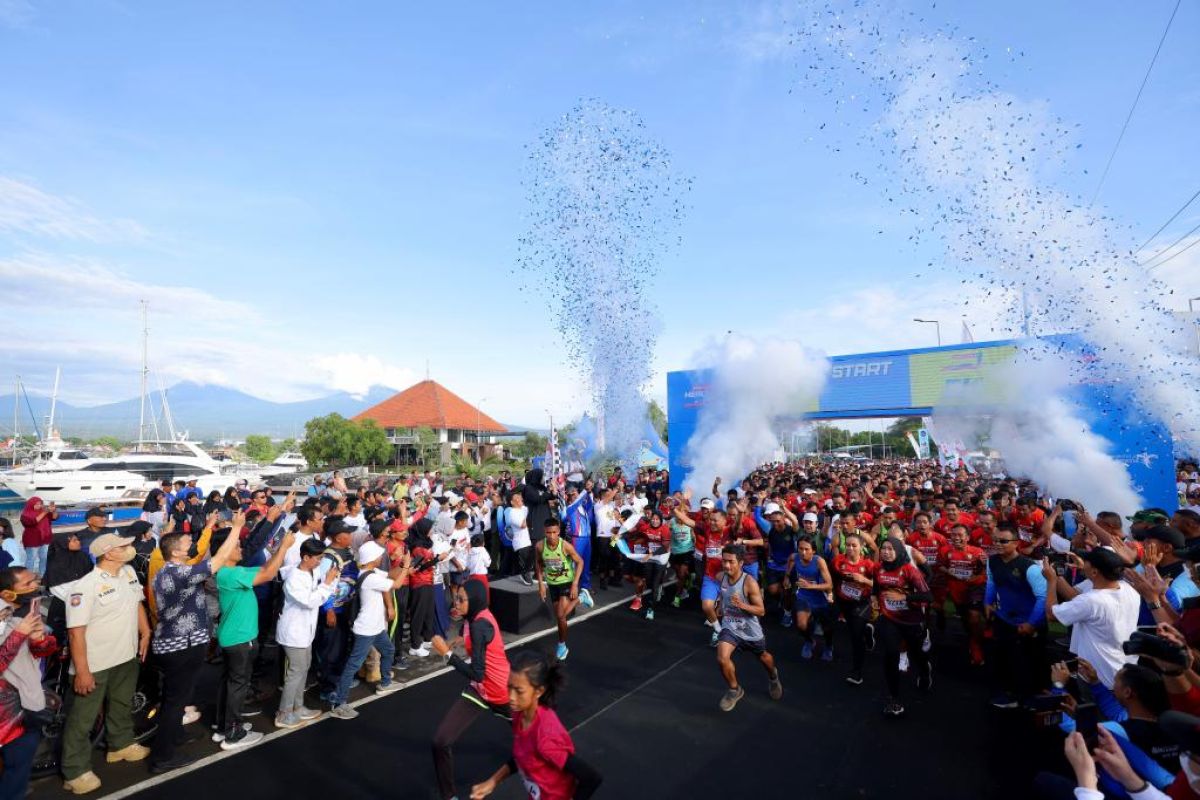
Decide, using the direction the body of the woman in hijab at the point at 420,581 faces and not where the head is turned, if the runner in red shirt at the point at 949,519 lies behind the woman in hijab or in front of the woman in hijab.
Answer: in front

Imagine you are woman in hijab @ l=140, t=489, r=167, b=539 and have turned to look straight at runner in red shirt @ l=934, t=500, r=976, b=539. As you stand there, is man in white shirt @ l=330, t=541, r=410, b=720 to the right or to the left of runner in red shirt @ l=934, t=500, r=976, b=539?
right

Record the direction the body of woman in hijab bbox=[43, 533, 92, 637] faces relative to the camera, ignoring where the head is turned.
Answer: to the viewer's right

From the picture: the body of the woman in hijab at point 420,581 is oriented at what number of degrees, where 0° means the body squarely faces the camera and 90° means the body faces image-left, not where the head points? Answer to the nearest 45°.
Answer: approximately 270°

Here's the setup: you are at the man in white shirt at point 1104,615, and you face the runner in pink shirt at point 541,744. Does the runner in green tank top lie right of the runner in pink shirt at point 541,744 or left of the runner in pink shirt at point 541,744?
right

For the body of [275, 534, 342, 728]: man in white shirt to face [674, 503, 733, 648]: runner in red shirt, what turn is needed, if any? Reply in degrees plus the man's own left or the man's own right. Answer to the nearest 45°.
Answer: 0° — they already face them

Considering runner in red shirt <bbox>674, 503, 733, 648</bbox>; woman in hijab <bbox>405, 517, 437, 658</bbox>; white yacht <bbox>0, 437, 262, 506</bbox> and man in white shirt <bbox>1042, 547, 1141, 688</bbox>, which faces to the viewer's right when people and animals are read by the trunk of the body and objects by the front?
the woman in hijab

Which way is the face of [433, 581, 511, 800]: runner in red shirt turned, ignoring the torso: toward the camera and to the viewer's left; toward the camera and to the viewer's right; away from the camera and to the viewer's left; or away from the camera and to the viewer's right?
toward the camera and to the viewer's left

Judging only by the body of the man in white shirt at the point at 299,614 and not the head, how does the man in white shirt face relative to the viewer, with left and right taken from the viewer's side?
facing to the right of the viewer
